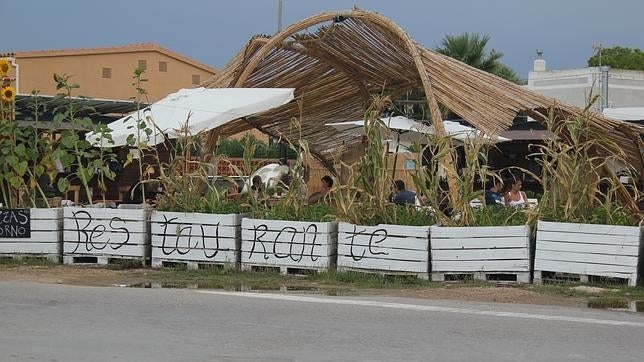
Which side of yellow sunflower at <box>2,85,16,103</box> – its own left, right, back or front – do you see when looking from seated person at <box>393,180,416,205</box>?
left

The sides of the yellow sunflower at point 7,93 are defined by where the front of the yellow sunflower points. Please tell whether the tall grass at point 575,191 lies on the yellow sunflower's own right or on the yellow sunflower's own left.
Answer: on the yellow sunflower's own left

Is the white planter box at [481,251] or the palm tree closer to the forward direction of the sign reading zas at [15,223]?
the white planter box

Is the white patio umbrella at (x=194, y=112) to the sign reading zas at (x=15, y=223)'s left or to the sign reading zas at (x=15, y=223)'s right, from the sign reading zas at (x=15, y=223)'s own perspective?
on its left

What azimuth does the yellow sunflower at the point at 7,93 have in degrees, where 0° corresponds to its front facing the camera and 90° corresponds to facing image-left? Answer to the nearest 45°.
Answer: approximately 0°

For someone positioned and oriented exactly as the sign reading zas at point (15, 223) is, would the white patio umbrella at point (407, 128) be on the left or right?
on its left
